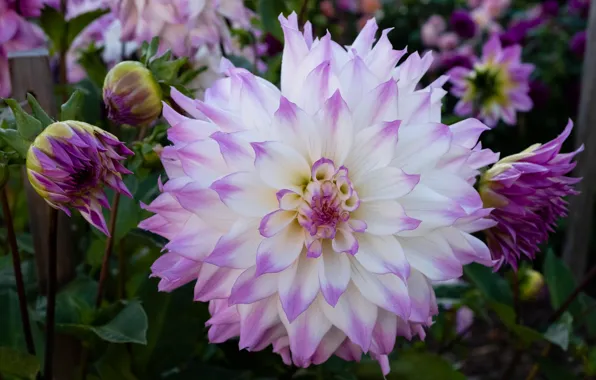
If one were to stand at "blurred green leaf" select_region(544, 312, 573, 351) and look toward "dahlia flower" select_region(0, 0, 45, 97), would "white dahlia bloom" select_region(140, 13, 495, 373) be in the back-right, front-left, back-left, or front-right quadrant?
front-left

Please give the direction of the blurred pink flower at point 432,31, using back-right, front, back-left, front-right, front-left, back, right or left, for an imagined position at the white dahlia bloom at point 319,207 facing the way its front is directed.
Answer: back

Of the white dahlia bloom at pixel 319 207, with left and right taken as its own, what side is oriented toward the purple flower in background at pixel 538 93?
back

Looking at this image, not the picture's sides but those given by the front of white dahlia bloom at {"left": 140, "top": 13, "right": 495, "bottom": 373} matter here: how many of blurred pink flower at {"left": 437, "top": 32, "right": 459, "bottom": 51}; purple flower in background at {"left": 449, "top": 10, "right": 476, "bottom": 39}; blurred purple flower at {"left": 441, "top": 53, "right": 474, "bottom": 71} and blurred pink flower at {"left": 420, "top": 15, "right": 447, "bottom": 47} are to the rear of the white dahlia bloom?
4

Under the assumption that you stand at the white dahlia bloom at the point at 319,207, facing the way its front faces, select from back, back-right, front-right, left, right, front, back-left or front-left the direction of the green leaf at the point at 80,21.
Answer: back-right

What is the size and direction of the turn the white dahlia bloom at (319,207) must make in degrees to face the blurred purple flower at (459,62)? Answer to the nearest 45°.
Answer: approximately 180°

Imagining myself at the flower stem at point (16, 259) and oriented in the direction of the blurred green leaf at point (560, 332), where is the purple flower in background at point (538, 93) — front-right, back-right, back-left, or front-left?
front-left

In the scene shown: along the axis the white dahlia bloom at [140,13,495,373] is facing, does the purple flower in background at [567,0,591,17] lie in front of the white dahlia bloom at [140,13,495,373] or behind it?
behind

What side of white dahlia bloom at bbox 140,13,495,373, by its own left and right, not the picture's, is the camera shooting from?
front

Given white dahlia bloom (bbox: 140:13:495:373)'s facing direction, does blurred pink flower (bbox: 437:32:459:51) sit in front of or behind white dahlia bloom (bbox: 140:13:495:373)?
behind
